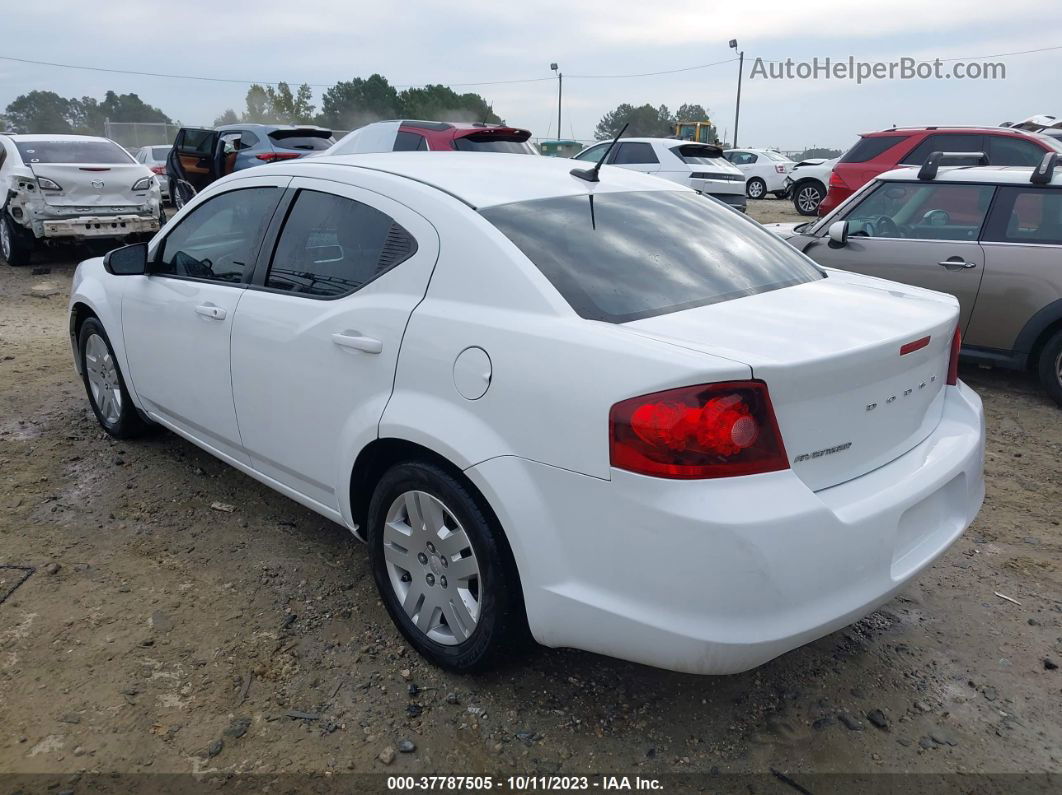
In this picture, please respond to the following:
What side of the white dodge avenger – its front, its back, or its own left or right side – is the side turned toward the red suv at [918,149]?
right

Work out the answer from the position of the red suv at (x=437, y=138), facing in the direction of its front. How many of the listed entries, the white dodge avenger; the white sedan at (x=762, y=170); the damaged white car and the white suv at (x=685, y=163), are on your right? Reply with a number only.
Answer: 2

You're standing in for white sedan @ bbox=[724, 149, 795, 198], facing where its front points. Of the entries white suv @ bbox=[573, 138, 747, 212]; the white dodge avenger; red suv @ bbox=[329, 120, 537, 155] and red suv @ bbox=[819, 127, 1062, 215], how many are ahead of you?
0

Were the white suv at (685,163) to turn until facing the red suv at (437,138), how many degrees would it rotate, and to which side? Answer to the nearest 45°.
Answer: approximately 90° to its left

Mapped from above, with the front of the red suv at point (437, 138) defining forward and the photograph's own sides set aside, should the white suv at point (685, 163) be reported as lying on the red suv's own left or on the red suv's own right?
on the red suv's own right

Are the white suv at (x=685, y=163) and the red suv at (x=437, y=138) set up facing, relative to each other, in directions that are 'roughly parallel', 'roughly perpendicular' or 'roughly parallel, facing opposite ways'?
roughly parallel

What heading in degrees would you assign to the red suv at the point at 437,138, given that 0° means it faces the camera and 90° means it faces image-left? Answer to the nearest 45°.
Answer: approximately 135°

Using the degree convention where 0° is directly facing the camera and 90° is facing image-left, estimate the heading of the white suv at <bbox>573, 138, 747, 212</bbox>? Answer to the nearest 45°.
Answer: approximately 135°

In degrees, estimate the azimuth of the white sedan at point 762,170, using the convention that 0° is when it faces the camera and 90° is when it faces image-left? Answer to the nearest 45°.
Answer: approximately 135°

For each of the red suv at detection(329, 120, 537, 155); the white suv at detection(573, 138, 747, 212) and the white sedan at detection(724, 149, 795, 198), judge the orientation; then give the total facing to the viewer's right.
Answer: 0

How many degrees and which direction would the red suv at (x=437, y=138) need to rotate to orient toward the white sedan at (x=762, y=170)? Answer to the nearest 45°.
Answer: approximately 90° to its right

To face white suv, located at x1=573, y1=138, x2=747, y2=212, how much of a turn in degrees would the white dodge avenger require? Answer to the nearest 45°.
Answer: approximately 45° to its right

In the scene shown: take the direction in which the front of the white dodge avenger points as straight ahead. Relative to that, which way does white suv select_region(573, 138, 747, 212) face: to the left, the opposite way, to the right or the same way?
the same way

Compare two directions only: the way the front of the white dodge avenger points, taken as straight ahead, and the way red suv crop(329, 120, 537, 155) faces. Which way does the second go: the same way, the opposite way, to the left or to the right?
the same way

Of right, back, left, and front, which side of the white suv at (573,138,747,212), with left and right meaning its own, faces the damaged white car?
left

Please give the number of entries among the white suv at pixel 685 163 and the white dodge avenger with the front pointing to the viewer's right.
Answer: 0

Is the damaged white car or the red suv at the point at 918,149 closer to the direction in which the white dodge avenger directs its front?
the damaged white car

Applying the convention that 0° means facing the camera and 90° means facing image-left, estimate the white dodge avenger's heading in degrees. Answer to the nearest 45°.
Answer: approximately 135°

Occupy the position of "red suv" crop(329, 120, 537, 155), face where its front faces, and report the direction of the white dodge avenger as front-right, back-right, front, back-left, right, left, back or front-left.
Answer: back-left
